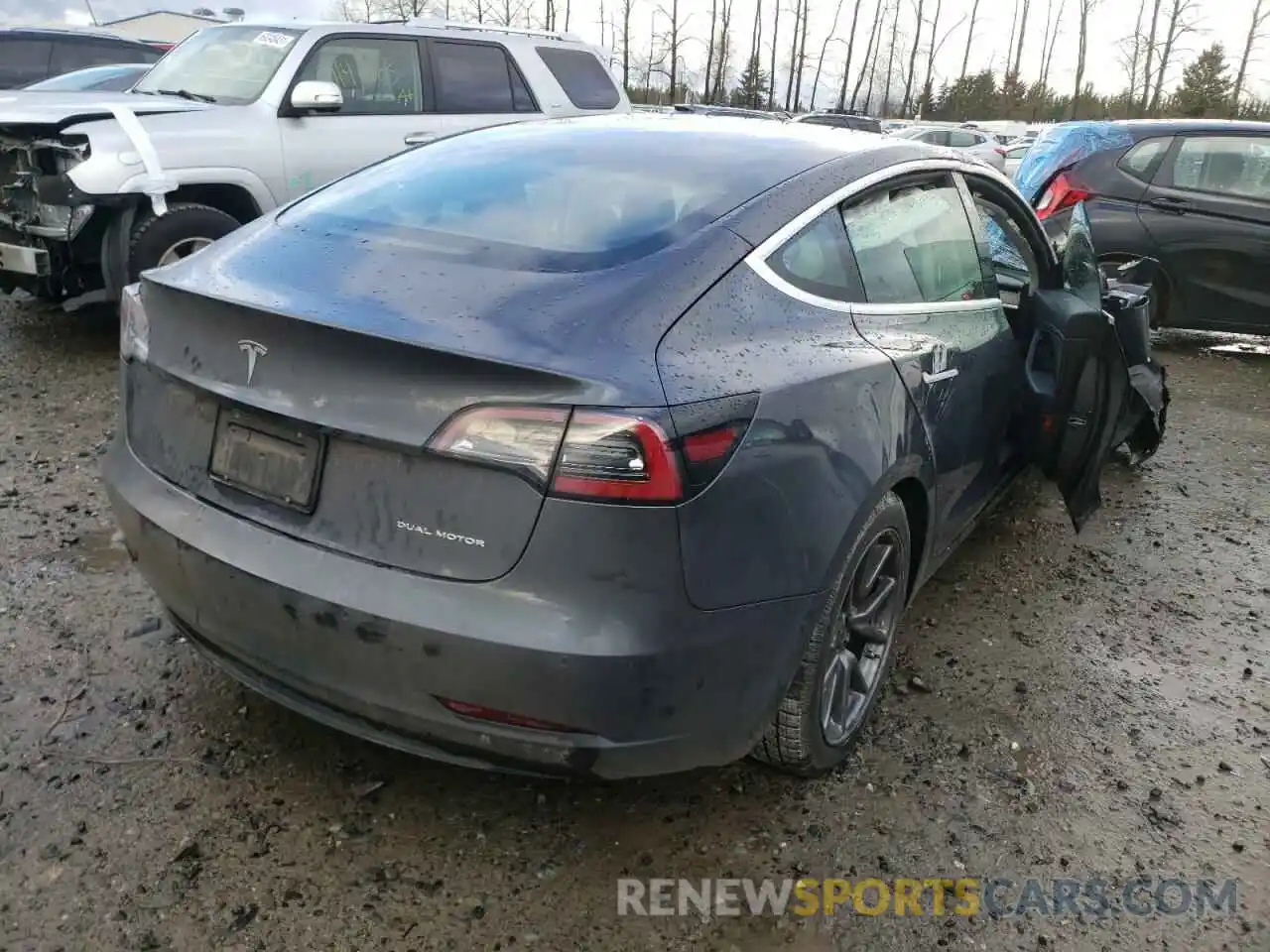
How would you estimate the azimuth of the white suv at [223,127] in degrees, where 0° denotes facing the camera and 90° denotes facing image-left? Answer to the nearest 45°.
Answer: approximately 45°

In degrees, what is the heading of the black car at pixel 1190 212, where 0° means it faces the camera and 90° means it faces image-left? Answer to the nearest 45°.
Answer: approximately 270°

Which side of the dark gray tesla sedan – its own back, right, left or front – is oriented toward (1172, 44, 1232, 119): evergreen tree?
front

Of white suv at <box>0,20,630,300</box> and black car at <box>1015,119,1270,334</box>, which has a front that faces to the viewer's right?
the black car

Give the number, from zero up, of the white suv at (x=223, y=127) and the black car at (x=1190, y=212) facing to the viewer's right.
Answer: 1

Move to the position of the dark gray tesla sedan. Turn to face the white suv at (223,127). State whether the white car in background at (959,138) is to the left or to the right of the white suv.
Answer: right

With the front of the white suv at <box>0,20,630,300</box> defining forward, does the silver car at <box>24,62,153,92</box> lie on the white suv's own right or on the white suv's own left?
on the white suv's own right

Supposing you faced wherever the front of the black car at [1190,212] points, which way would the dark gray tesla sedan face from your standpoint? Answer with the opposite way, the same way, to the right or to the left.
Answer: to the left

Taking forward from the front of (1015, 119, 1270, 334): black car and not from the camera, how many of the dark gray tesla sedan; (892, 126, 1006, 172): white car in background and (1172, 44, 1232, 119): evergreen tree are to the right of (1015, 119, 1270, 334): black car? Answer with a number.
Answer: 1

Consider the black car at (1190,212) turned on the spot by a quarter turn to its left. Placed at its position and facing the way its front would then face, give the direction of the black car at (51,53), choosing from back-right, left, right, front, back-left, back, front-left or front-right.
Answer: left

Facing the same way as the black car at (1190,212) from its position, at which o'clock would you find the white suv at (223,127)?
The white suv is roughly at 5 o'clock from the black car.

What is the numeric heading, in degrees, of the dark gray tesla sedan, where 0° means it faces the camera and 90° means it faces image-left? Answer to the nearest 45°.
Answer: approximately 225°

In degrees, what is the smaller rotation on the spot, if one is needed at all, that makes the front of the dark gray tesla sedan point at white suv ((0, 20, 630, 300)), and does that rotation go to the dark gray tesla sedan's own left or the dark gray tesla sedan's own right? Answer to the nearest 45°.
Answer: approximately 90° to the dark gray tesla sedan's own left

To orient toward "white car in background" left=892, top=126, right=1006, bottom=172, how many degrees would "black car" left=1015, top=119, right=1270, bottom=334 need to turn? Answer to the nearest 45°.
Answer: approximately 90° to its left
